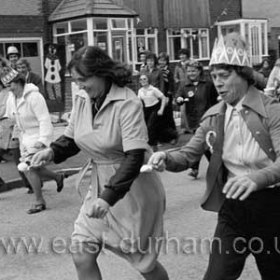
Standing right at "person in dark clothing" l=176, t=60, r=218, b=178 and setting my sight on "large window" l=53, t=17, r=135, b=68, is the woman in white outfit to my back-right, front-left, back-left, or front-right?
back-left

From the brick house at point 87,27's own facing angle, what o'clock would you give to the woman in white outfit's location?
The woman in white outfit is roughly at 12 o'clock from the brick house.

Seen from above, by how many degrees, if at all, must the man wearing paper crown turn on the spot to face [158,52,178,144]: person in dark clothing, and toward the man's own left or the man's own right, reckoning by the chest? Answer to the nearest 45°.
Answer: approximately 135° to the man's own right

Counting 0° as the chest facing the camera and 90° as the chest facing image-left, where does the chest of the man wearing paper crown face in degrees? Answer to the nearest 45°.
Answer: approximately 45°

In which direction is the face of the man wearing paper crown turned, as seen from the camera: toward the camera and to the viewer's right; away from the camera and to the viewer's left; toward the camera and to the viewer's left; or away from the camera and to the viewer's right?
toward the camera and to the viewer's left

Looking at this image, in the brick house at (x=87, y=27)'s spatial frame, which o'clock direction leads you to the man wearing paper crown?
The man wearing paper crown is roughly at 12 o'clock from the brick house.

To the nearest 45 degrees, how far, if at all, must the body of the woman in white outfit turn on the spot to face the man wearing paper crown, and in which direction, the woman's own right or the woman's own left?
approximately 45° to the woman's own left

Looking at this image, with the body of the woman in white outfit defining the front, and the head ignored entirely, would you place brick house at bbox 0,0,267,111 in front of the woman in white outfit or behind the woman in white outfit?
behind

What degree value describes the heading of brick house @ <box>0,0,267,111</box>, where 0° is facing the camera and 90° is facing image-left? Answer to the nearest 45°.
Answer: approximately 0°
